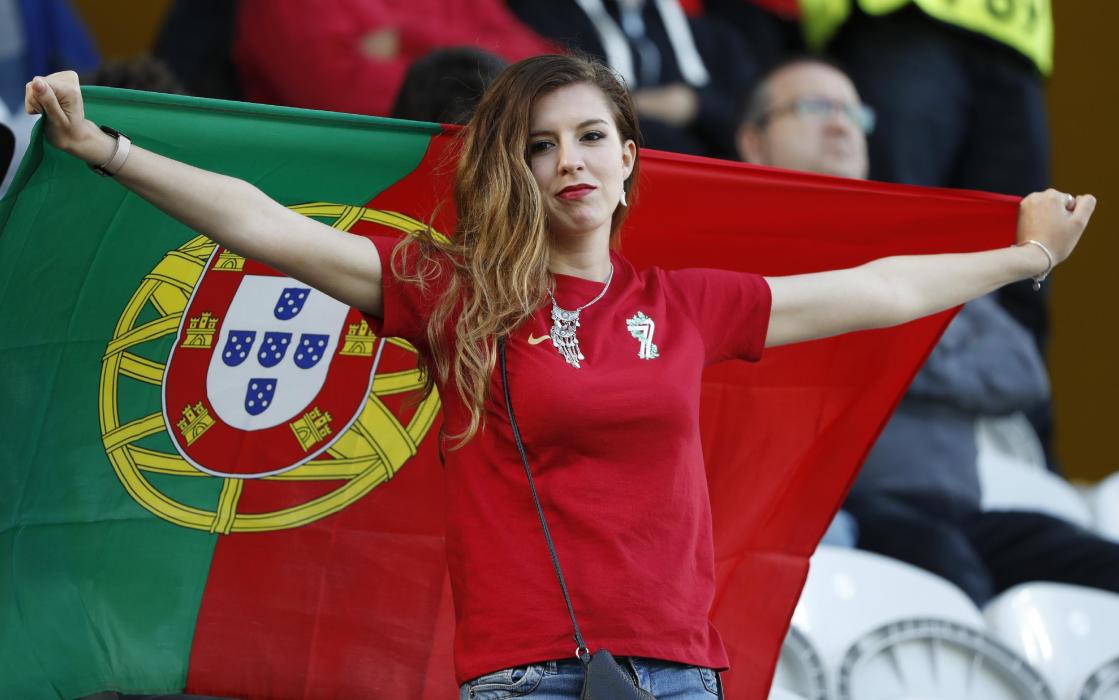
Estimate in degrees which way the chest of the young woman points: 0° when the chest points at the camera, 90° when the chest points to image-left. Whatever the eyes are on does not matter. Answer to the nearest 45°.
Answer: approximately 0°

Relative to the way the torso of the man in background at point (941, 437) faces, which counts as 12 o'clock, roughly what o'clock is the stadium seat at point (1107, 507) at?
The stadium seat is roughly at 9 o'clock from the man in background.

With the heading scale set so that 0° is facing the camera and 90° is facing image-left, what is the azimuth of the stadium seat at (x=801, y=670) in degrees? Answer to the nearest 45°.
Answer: approximately 0°

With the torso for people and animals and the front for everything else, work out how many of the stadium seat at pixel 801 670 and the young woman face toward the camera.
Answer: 2

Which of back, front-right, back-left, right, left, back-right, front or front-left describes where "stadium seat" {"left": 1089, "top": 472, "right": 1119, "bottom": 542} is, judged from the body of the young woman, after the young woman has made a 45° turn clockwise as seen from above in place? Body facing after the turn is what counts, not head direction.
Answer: back

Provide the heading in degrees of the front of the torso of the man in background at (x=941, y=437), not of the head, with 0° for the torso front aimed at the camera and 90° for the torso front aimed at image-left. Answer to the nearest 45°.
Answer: approximately 315°
